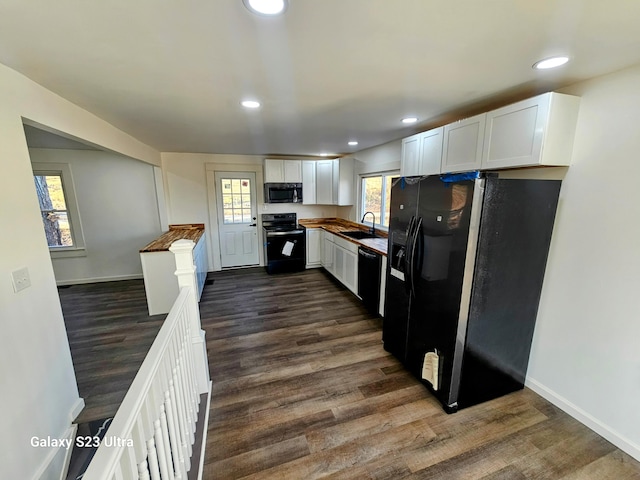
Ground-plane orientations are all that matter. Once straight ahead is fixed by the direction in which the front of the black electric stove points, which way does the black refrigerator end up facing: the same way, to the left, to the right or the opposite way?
to the right

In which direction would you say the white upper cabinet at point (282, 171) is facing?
toward the camera

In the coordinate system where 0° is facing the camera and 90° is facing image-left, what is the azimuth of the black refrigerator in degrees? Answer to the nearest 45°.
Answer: approximately 45°

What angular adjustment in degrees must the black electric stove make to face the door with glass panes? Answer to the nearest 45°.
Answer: approximately 135° to its right

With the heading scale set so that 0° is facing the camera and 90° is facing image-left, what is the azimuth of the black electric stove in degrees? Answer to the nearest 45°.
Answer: approximately 0°

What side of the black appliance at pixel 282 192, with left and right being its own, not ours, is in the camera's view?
front

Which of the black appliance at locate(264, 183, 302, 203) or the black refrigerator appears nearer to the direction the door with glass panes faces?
the black refrigerator

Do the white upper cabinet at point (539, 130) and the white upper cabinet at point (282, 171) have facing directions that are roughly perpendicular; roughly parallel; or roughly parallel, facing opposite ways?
roughly perpendicular

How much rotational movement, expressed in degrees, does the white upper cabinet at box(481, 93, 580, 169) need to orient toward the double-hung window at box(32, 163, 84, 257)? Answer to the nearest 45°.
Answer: approximately 45° to its right

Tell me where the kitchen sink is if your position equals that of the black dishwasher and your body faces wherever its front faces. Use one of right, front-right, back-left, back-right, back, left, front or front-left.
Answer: back-right

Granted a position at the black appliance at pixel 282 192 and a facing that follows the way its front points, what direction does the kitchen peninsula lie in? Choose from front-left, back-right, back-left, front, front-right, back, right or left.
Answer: front-right

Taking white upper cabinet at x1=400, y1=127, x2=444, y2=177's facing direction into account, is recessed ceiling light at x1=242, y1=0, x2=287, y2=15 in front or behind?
in front
